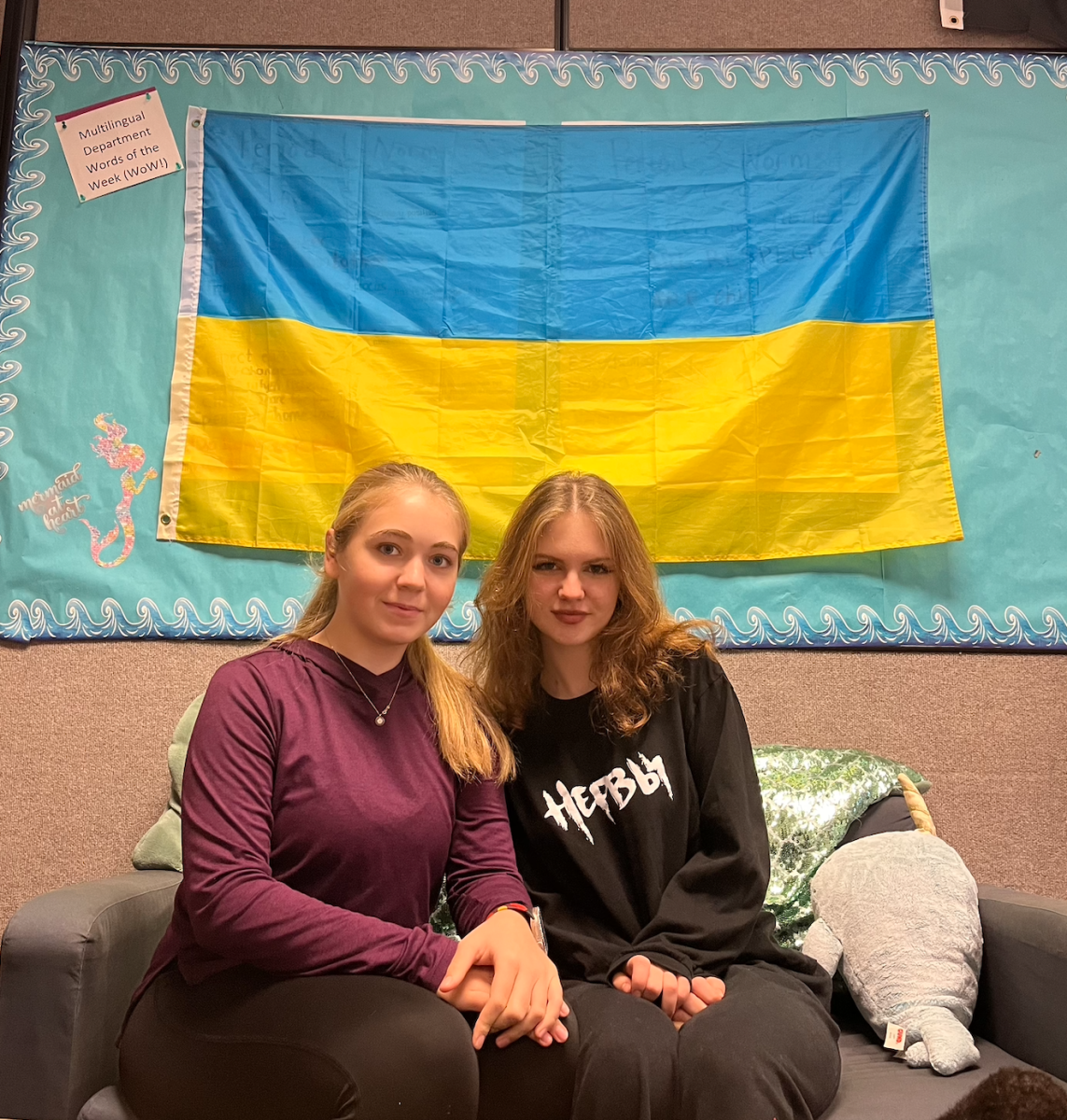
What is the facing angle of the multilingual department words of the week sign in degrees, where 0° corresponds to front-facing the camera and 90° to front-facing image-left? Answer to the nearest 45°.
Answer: approximately 0°

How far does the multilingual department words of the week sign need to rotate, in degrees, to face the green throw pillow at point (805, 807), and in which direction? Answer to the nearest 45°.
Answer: approximately 45° to its left

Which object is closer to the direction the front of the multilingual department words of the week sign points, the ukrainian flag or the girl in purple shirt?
the girl in purple shirt

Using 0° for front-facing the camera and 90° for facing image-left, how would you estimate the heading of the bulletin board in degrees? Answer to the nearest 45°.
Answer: approximately 0°
